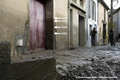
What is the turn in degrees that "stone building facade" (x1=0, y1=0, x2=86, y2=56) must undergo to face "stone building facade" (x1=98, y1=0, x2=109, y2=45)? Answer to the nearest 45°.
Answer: approximately 90° to its left

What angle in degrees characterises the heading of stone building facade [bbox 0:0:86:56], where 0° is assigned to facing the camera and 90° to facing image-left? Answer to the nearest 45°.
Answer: approximately 315°
